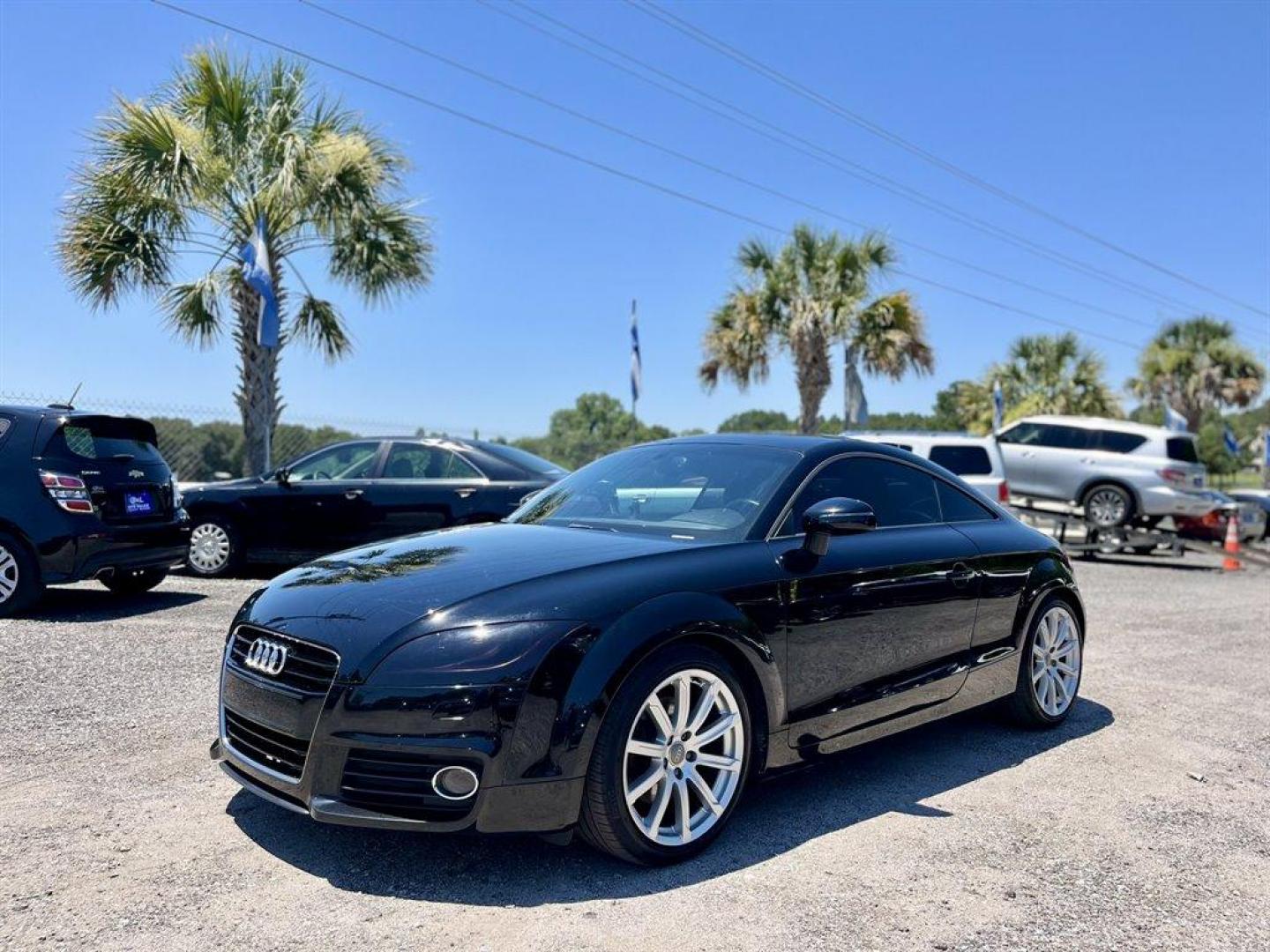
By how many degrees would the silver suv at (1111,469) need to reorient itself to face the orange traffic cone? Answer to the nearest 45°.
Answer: approximately 180°

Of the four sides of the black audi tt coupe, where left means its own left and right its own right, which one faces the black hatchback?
right

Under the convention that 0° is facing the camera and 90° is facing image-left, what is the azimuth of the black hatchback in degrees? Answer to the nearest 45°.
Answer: approximately 135°

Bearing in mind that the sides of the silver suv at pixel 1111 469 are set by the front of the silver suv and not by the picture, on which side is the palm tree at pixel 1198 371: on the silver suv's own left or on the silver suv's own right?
on the silver suv's own right

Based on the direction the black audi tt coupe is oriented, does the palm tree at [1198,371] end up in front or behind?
behind

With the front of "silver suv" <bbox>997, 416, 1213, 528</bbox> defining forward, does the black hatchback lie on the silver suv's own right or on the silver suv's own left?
on the silver suv's own left

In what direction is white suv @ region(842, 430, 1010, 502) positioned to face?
to the viewer's left

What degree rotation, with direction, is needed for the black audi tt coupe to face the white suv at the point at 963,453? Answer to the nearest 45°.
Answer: approximately 135° to its right

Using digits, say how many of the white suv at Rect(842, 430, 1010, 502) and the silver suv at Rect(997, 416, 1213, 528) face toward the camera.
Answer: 0

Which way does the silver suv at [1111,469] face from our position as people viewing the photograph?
facing away from the viewer and to the left of the viewer

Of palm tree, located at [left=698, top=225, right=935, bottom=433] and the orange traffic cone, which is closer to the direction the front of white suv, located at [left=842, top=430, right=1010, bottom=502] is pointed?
the palm tree

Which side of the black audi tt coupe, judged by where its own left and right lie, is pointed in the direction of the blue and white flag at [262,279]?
right

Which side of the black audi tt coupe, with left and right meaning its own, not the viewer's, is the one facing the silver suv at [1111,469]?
back

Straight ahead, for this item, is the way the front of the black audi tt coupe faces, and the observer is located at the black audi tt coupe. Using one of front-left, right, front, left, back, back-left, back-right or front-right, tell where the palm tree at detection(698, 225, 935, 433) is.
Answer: back-right
